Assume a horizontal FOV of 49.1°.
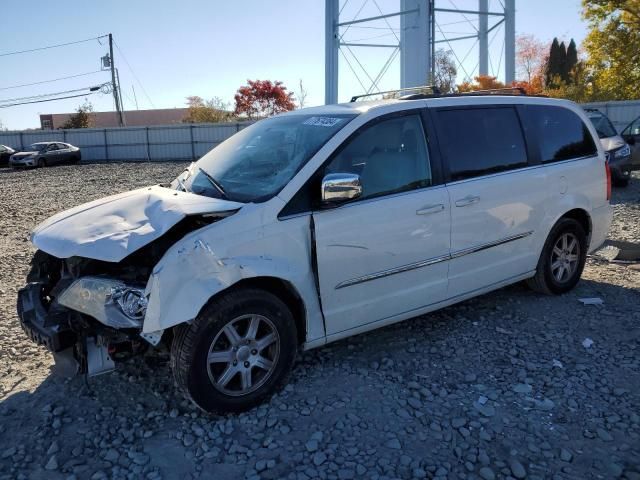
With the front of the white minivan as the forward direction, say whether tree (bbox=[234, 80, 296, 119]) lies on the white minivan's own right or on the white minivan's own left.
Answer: on the white minivan's own right

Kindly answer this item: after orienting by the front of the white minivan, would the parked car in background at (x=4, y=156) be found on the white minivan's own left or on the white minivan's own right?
on the white minivan's own right

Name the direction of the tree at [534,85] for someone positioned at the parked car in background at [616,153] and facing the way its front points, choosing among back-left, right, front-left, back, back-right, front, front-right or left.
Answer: back-left

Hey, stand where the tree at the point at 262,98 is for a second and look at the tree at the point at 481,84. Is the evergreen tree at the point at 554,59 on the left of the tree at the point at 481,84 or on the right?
left

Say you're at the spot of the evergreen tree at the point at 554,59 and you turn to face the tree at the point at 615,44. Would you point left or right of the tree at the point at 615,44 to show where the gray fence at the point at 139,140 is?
right

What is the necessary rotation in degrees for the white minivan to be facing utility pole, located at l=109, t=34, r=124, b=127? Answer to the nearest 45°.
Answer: approximately 135° to its right

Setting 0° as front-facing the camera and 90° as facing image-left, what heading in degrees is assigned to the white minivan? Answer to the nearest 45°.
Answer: approximately 45°

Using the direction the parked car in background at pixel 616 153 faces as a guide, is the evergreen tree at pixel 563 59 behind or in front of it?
behind

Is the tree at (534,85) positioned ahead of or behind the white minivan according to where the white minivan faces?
behind

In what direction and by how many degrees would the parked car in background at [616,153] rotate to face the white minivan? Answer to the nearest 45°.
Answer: approximately 45° to its right
